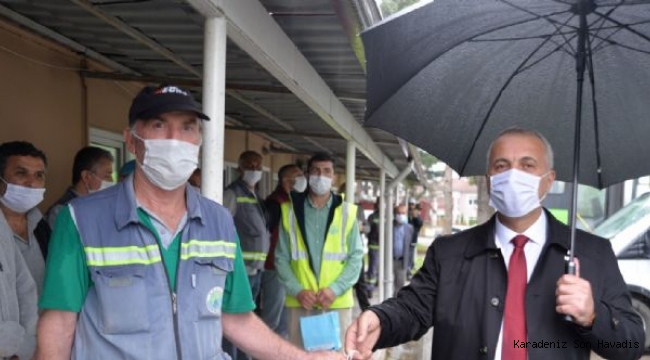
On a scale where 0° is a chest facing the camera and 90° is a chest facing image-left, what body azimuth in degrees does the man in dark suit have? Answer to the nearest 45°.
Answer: approximately 0°

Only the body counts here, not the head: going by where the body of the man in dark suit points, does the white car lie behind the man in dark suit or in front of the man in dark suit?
behind

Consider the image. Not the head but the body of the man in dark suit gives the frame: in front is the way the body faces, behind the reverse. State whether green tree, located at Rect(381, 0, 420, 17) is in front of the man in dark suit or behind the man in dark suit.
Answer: behind

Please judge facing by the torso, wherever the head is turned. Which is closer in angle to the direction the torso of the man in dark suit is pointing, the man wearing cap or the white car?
the man wearing cap

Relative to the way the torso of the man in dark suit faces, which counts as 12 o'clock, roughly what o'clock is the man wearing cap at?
The man wearing cap is roughly at 2 o'clock from the man in dark suit.
